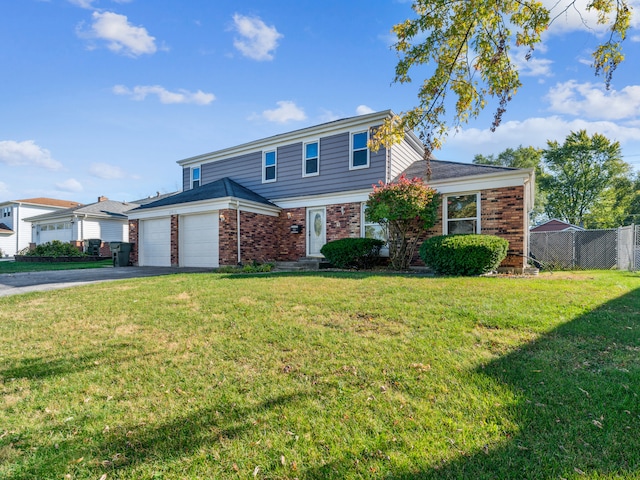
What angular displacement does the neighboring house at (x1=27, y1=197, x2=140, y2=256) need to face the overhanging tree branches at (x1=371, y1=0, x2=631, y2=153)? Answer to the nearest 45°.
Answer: approximately 45° to its left

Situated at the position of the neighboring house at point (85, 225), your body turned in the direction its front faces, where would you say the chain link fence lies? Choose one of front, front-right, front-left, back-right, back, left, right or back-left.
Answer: left

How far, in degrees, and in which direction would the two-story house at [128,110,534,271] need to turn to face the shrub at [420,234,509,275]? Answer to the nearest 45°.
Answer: approximately 90° to its left

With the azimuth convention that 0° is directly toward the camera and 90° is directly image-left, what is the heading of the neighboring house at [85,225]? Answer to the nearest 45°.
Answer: approximately 45°

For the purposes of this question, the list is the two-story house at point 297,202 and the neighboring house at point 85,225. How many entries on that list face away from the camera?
0

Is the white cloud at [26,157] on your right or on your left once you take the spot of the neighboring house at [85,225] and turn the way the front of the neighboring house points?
on your right

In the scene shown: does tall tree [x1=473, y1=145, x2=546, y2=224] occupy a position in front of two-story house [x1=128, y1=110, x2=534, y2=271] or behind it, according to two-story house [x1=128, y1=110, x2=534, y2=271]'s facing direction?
behind

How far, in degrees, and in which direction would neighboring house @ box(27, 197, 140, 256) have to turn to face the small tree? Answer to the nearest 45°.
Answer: approximately 45° to its left

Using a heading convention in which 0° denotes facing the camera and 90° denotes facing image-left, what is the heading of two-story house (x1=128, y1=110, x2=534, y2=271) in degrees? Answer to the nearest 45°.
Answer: approximately 45°

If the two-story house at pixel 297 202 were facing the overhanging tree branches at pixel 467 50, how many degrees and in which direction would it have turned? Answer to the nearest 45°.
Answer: approximately 45° to its left
